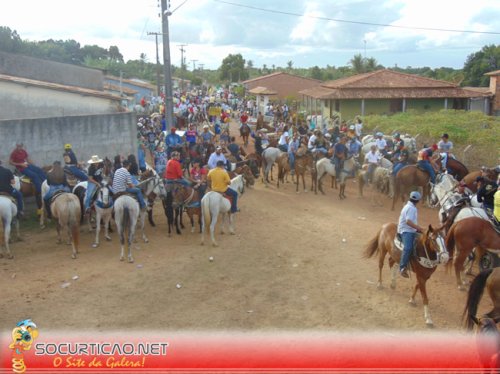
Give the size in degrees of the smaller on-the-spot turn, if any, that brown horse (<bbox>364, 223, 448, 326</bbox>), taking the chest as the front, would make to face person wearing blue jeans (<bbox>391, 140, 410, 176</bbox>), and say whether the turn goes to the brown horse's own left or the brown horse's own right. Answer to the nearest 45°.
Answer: approximately 135° to the brown horse's own left

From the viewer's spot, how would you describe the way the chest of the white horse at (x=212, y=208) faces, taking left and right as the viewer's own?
facing away from the viewer and to the right of the viewer

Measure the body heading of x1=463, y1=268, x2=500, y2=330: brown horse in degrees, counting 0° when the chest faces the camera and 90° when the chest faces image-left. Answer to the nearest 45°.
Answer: approximately 270°

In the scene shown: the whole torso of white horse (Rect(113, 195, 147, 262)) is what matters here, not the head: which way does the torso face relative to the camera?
away from the camera

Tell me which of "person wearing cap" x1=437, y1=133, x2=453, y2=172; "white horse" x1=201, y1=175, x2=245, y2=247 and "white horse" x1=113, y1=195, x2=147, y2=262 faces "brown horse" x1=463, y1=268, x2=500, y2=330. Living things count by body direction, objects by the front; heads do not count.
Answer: the person wearing cap

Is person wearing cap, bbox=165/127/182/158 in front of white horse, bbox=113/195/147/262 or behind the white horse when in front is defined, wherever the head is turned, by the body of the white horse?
in front

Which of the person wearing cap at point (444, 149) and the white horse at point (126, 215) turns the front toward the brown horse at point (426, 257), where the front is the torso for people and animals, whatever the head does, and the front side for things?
the person wearing cap

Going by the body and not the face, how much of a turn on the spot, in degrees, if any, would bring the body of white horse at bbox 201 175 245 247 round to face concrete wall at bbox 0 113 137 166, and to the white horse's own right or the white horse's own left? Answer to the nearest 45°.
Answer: approximately 90° to the white horse's own left

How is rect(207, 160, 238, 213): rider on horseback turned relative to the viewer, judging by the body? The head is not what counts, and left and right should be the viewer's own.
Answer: facing away from the viewer and to the right of the viewer

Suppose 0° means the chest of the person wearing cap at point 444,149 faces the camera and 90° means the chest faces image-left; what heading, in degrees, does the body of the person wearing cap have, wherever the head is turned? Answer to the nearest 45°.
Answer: approximately 0°
